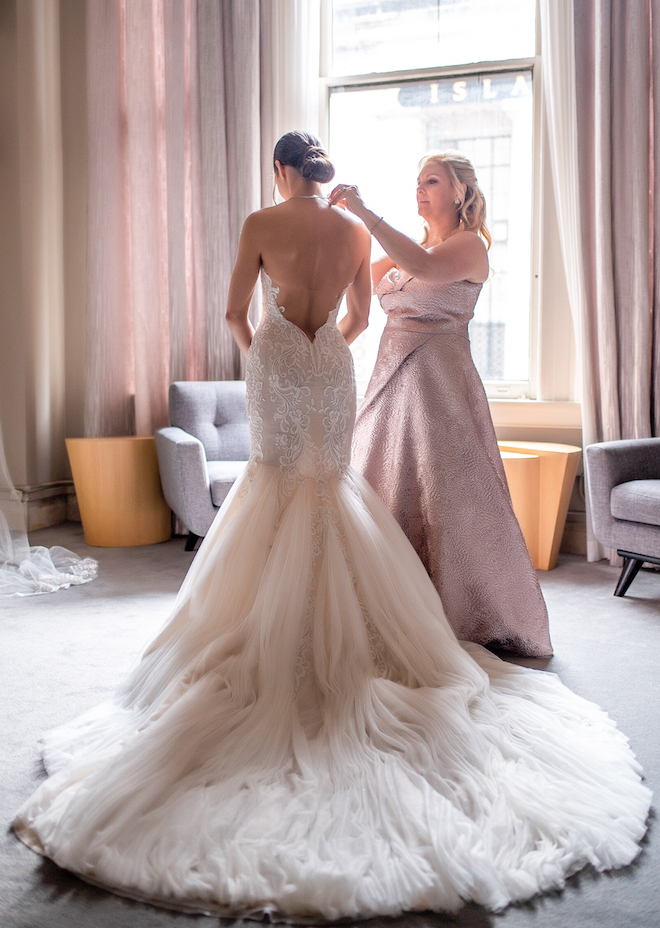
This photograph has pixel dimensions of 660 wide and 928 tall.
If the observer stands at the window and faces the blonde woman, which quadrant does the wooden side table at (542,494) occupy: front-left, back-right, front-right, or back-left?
front-left

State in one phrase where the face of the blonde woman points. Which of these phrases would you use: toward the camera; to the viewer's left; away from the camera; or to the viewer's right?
to the viewer's left

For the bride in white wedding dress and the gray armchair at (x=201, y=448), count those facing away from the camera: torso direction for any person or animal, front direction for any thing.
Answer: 1

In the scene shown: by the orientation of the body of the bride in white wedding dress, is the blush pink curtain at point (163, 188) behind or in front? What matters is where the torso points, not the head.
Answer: in front

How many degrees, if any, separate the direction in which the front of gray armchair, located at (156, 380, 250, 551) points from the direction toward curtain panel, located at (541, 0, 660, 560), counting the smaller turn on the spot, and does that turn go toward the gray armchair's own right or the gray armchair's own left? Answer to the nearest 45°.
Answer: approximately 45° to the gray armchair's own left

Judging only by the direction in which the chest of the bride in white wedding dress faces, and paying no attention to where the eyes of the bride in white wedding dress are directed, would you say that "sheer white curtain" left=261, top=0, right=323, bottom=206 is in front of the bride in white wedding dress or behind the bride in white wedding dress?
in front

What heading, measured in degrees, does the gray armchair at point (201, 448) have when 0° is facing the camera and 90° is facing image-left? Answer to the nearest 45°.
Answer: approximately 315°

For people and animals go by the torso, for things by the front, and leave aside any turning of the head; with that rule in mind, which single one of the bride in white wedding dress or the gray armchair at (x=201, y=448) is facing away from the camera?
the bride in white wedding dress

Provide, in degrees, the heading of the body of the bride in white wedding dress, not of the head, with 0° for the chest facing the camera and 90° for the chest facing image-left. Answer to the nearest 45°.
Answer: approximately 180°

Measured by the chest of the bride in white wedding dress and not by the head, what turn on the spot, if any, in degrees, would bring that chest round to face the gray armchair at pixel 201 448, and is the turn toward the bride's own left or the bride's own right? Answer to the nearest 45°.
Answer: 0° — they already face it
